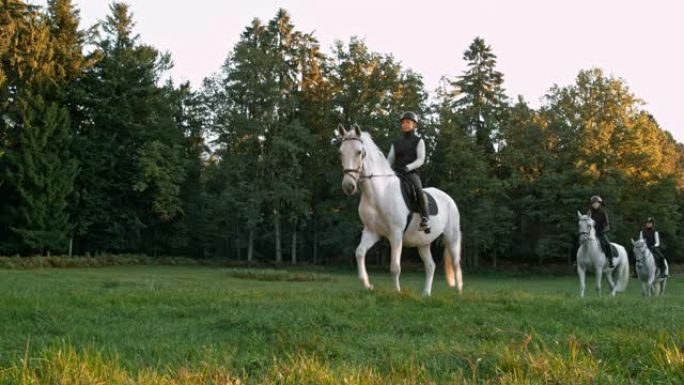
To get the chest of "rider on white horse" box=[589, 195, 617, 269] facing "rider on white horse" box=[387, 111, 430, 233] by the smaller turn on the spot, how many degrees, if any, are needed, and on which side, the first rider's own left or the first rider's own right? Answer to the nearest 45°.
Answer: approximately 45° to the first rider's own left

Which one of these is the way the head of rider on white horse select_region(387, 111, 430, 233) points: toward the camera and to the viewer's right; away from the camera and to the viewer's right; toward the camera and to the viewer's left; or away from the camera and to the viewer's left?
toward the camera and to the viewer's left

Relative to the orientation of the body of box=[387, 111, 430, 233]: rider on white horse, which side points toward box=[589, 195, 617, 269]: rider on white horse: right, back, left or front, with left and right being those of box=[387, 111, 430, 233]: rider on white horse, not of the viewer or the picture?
back

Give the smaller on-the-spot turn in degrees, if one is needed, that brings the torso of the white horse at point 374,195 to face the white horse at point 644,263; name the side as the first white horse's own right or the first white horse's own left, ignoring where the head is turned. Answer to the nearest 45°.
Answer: approximately 180°
